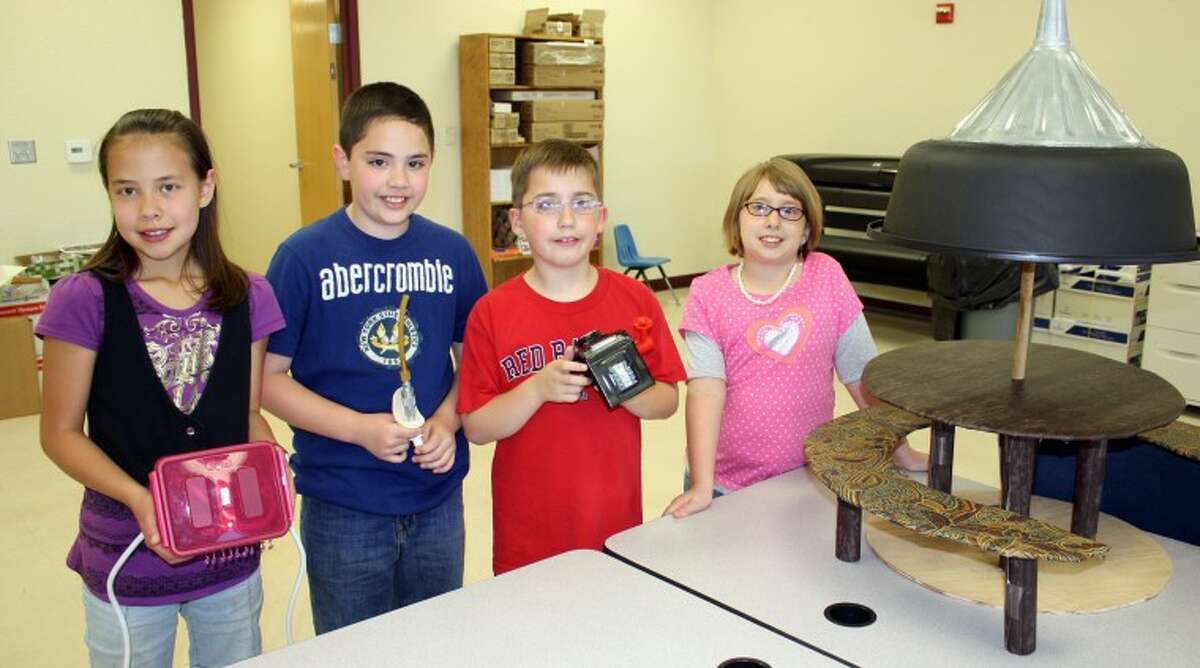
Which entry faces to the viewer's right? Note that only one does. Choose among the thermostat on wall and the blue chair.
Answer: the blue chair

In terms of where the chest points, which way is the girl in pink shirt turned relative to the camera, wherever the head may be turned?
toward the camera

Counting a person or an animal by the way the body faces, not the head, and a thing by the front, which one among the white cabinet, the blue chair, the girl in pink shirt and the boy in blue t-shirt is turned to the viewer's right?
the blue chair

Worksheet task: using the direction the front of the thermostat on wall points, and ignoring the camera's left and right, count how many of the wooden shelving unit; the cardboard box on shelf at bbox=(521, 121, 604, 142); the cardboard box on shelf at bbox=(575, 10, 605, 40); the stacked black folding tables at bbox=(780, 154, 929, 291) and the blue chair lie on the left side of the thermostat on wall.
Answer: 5

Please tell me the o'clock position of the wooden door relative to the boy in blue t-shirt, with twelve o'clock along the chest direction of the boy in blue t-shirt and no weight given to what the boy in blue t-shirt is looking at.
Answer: The wooden door is roughly at 6 o'clock from the boy in blue t-shirt.

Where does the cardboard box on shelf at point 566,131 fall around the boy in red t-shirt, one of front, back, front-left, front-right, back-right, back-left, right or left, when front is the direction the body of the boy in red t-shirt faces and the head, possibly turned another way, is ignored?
back

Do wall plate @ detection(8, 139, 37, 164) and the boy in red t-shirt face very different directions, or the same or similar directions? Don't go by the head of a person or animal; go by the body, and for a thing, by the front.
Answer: same or similar directions

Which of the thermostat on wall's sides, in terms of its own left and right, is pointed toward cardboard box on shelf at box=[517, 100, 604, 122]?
left

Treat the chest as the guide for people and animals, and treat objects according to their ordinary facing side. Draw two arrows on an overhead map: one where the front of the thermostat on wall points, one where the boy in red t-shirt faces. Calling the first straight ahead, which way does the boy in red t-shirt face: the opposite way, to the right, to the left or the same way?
the same way

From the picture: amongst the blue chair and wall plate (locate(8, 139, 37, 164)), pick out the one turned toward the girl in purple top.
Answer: the wall plate

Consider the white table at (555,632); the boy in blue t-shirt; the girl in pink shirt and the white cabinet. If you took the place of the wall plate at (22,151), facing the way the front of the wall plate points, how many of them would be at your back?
0

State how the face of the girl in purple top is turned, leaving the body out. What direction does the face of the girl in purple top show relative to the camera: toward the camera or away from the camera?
toward the camera

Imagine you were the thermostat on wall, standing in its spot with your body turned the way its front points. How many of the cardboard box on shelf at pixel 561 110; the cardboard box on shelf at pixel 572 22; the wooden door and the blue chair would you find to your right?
0

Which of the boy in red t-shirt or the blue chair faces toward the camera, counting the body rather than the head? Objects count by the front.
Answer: the boy in red t-shirt

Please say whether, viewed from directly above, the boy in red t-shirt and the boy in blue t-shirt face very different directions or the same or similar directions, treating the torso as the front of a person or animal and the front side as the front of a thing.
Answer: same or similar directions

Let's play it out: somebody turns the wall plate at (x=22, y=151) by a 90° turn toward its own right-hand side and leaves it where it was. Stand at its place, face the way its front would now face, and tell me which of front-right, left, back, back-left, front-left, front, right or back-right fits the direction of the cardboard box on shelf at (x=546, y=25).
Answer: back

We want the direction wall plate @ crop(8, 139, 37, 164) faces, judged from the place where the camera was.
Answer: facing the viewer
